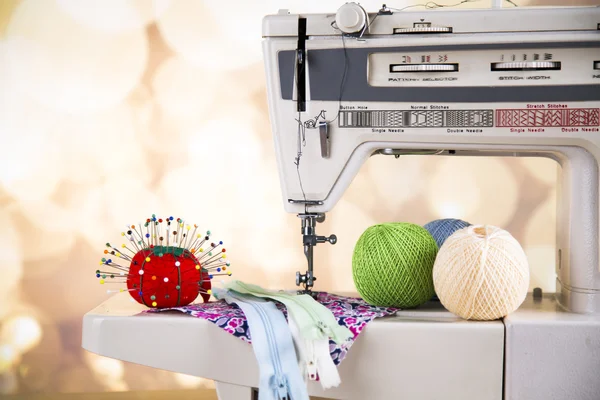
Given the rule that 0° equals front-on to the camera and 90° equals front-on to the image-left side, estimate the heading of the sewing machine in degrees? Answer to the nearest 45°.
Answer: approximately 0°

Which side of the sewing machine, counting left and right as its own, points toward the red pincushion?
right
